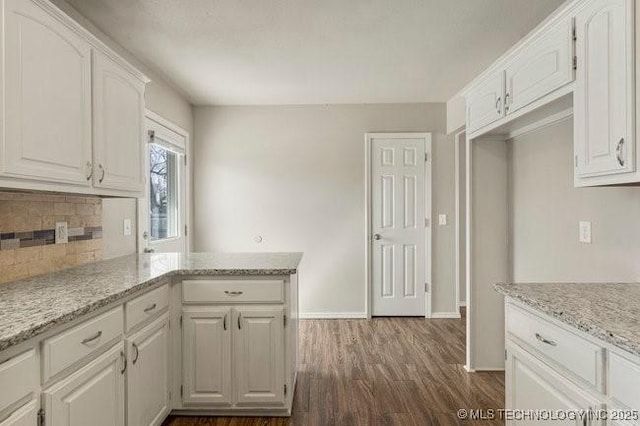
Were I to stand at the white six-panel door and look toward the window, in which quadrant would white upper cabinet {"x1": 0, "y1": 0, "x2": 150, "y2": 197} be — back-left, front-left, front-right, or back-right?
front-left

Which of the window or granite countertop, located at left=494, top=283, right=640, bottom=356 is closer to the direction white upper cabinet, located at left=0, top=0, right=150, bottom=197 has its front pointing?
the granite countertop

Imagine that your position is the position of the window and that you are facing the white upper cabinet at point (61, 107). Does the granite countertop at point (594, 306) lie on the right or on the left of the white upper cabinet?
left

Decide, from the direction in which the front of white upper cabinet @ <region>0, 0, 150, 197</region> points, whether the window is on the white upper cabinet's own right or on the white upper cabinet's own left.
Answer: on the white upper cabinet's own left

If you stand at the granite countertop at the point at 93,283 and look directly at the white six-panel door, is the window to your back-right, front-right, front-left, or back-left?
front-left

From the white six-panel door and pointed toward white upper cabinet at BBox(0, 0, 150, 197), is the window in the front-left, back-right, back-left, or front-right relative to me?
front-right

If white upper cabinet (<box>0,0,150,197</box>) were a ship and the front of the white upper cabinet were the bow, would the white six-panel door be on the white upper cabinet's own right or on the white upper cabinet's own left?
on the white upper cabinet's own left

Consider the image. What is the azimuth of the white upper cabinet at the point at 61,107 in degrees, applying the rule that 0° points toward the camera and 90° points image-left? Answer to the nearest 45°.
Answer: approximately 315°

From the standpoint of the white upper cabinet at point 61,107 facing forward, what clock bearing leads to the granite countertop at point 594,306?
The granite countertop is roughly at 12 o'clock from the white upper cabinet.

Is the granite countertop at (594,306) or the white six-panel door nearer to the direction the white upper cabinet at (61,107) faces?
the granite countertop
